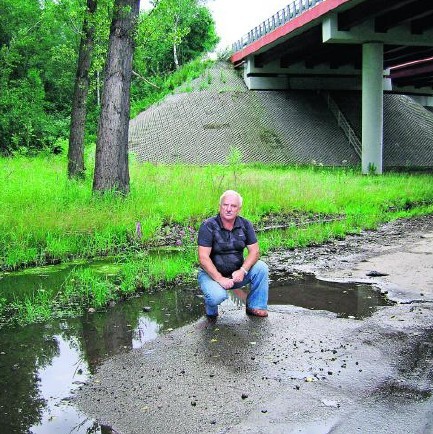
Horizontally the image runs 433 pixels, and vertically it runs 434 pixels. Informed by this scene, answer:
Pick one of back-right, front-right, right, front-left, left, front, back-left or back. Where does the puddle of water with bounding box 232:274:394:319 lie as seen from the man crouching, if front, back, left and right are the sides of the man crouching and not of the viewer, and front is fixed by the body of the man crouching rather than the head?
back-left

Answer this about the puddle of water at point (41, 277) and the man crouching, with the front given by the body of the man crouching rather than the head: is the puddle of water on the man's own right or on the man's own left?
on the man's own right

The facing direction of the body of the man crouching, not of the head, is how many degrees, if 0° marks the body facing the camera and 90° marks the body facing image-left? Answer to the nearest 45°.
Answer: approximately 0°

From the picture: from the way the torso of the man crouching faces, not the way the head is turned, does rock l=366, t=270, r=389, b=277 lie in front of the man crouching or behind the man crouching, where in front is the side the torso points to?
behind

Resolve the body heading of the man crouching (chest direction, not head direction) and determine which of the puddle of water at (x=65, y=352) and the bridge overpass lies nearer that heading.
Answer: the puddle of water

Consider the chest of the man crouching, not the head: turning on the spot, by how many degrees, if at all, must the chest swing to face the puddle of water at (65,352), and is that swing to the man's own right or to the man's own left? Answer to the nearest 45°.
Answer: approximately 45° to the man's own right

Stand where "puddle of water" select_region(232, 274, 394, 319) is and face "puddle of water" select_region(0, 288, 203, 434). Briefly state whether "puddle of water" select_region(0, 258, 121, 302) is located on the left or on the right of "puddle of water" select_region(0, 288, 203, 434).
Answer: right

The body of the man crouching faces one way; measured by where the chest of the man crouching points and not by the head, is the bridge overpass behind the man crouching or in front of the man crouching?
behind
